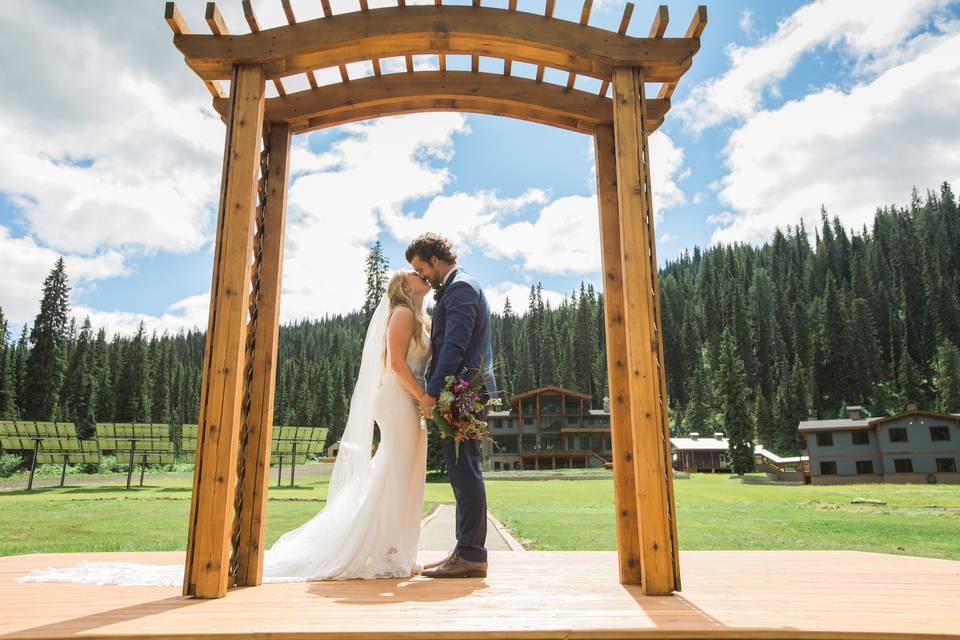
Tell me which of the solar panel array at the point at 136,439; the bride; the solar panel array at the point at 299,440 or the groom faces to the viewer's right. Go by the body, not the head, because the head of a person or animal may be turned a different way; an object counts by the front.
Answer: the bride

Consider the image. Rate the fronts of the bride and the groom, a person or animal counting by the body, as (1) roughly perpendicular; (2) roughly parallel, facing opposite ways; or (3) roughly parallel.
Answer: roughly parallel, facing opposite ways

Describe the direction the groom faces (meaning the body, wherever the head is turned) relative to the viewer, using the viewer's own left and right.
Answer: facing to the left of the viewer

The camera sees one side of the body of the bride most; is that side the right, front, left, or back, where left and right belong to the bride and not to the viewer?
right

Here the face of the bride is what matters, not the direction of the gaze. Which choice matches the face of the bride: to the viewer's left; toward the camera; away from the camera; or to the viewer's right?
to the viewer's right
